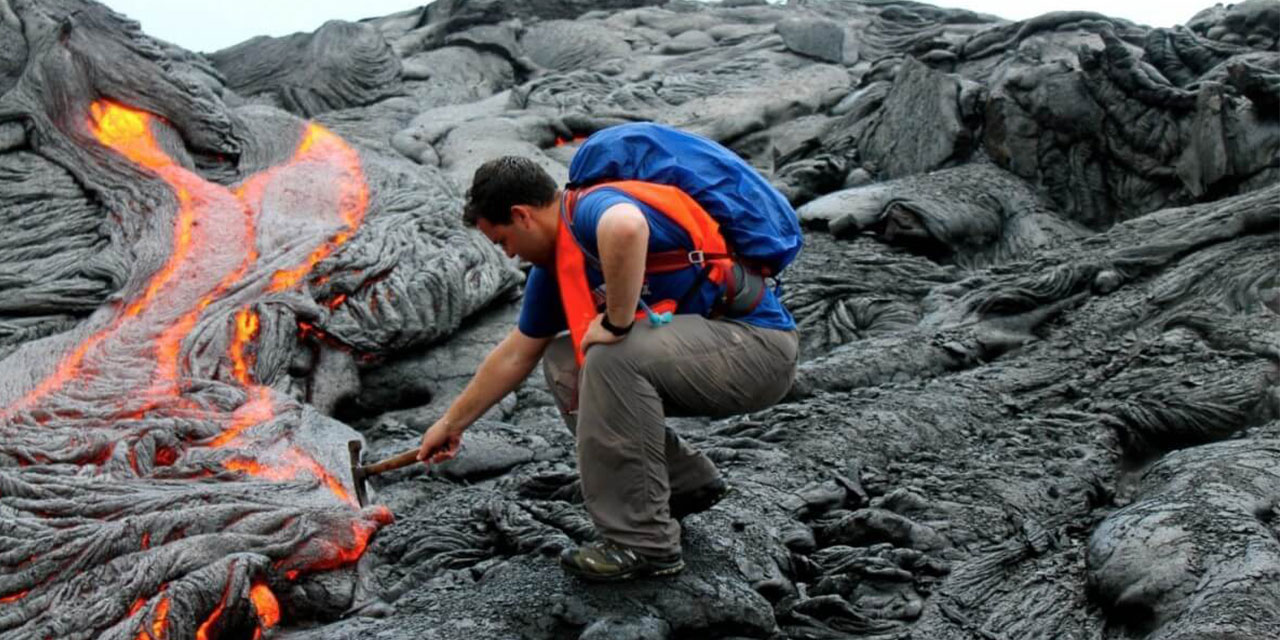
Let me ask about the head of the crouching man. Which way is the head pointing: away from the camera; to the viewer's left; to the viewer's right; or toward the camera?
to the viewer's left

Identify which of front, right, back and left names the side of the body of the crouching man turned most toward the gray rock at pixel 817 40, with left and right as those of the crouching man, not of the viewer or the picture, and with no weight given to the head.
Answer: right

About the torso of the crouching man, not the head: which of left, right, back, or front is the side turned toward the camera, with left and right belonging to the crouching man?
left
